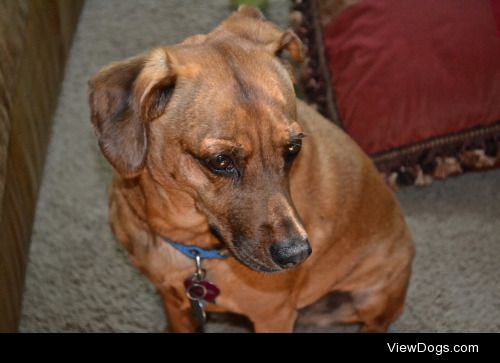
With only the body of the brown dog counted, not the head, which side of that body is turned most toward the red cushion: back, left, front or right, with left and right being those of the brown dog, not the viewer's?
back

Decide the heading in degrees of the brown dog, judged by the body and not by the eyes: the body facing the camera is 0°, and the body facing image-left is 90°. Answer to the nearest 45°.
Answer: approximately 45°
